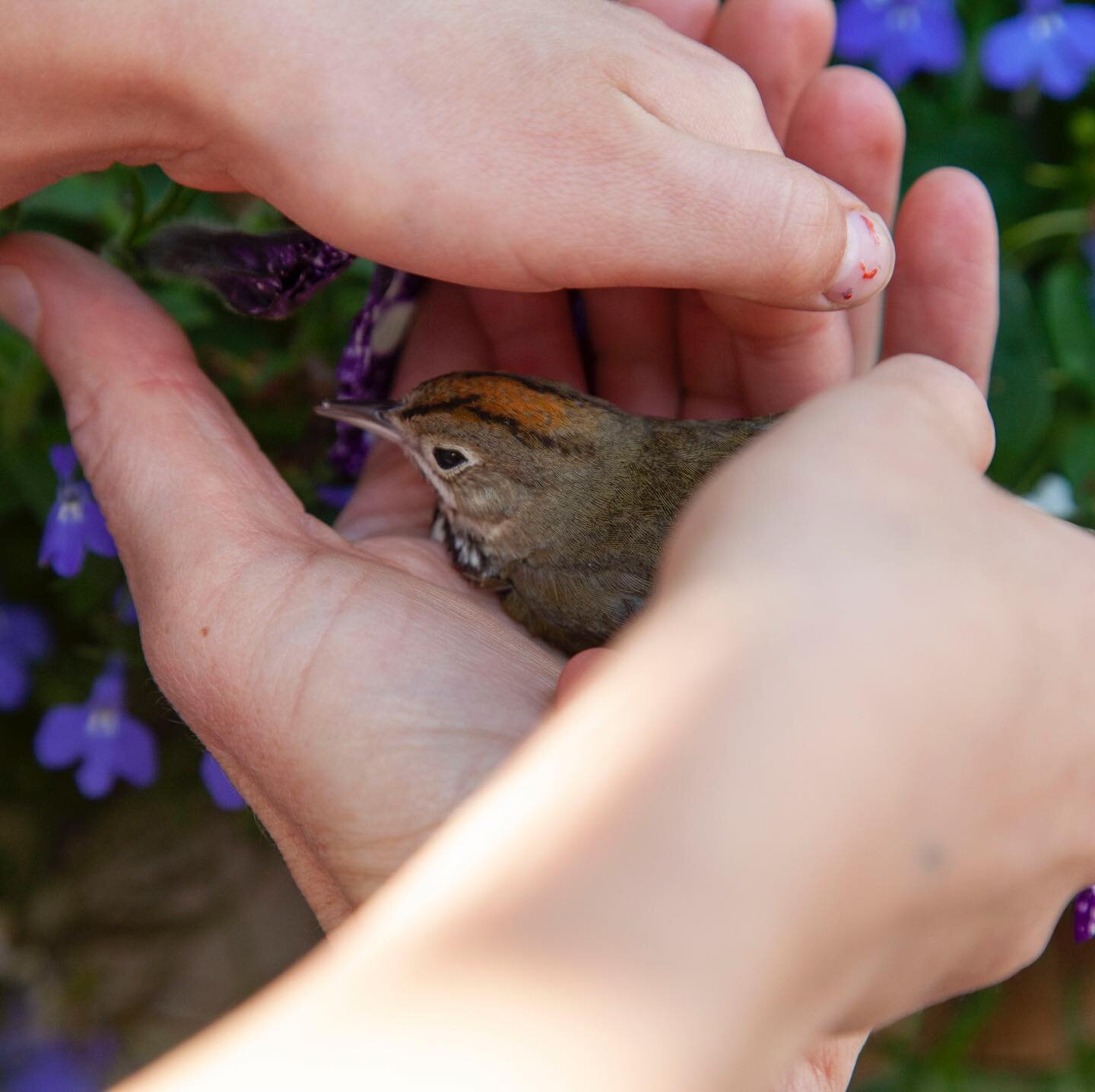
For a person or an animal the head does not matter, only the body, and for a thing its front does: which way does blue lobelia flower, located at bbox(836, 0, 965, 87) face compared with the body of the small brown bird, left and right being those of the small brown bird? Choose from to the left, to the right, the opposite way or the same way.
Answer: to the left

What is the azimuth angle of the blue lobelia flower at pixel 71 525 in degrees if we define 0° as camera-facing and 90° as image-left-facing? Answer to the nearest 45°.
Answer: approximately 0°

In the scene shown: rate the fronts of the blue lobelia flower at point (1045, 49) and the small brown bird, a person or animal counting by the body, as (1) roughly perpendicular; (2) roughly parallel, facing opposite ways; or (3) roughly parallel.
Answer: roughly perpendicular

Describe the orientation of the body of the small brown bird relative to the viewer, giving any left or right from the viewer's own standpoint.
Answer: facing to the left of the viewer

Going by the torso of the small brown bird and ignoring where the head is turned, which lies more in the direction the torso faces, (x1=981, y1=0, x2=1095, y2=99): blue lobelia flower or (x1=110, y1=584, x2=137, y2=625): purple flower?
the purple flower

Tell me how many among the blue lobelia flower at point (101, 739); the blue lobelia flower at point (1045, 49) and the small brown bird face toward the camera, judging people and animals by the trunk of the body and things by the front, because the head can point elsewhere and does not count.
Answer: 2

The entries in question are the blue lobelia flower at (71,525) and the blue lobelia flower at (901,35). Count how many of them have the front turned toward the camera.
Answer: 2
